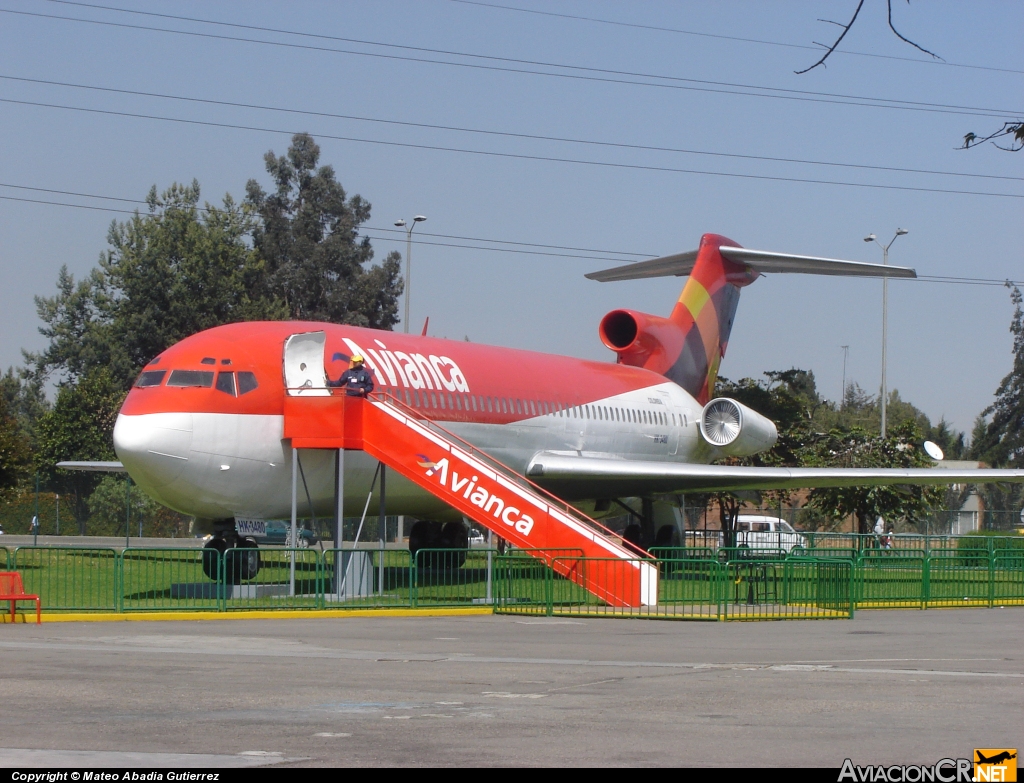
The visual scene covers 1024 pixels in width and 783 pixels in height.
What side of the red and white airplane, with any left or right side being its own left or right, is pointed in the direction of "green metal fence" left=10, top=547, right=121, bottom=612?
front

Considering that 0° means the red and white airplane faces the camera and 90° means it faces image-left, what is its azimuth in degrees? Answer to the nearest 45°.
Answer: approximately 45°

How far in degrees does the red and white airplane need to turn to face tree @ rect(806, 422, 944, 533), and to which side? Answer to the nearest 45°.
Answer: approximately 180°

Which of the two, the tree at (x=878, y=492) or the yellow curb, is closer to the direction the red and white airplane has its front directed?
the yellow curb

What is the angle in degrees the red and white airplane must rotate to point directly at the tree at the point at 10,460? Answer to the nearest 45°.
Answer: approximately 45° to its right
